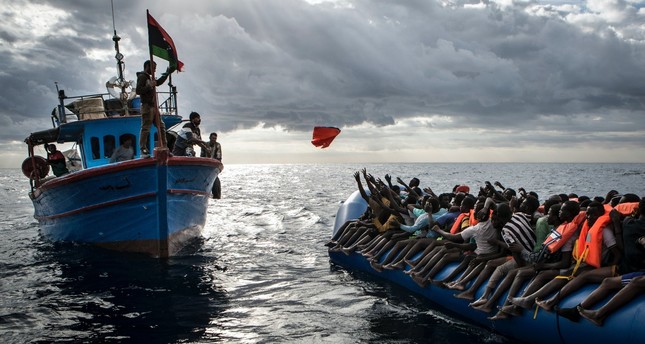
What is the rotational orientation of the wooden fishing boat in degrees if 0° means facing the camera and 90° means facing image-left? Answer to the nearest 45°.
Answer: approximately 315°

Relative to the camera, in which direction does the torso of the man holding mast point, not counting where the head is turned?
to the viewer's right
